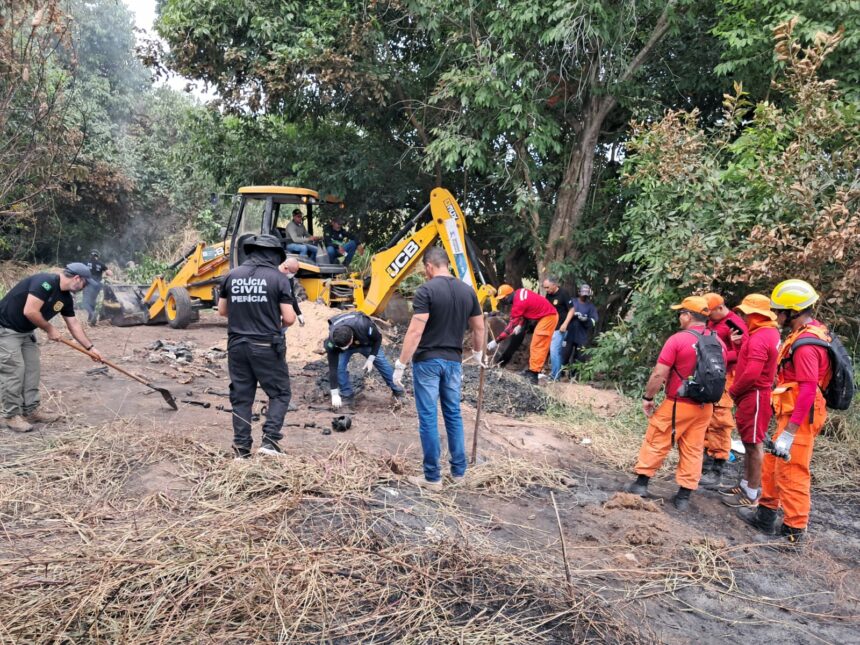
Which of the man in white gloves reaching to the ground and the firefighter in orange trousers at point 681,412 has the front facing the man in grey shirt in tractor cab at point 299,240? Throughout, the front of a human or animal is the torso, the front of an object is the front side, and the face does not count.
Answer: the firefighter in orange trousers

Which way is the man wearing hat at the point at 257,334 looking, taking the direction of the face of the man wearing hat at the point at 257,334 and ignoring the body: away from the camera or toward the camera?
away from the camera

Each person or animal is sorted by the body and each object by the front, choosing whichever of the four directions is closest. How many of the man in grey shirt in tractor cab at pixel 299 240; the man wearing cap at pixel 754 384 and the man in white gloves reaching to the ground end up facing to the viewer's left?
1

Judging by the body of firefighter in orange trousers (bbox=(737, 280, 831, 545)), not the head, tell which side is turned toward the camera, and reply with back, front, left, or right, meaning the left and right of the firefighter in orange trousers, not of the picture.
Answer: left

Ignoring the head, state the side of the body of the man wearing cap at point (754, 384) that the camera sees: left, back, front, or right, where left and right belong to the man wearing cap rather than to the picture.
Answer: left

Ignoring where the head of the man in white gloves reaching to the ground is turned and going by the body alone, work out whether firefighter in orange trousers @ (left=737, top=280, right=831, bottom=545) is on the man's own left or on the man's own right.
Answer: on the man's own left

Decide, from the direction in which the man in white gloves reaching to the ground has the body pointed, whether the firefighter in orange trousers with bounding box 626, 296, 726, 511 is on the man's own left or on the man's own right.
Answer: on the man's own left

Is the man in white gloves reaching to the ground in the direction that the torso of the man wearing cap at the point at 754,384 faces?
yes

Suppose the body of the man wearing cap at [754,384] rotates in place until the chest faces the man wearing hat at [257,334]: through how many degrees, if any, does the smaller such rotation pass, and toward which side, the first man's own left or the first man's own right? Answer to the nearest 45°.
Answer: approximately 45° to the first man's own left

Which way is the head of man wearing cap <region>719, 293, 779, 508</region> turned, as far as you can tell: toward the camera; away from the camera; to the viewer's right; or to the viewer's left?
to the viewer's left

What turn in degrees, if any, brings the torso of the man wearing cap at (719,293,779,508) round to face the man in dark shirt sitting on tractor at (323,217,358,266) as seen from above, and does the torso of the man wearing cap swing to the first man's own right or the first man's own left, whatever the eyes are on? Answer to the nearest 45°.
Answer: approximately 45° to the first man's own right

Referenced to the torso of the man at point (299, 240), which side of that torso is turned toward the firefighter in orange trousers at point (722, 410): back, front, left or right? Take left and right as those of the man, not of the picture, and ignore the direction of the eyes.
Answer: front

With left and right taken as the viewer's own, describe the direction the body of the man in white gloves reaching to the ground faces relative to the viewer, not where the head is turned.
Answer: facing the viewer

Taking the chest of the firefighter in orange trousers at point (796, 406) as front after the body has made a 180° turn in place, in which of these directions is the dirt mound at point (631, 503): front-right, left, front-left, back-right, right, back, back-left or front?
back

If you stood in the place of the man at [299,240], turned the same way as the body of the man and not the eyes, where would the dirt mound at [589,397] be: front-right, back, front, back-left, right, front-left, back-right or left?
front

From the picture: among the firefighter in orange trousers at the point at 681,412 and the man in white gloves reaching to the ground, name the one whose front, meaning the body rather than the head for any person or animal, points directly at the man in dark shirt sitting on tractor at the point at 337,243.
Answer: the firefighter in orange trousers

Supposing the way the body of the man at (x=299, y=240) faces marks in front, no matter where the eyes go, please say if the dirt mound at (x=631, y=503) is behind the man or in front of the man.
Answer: in front

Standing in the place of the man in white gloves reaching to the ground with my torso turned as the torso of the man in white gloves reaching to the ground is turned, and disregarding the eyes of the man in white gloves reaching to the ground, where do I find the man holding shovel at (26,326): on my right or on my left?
on my right
